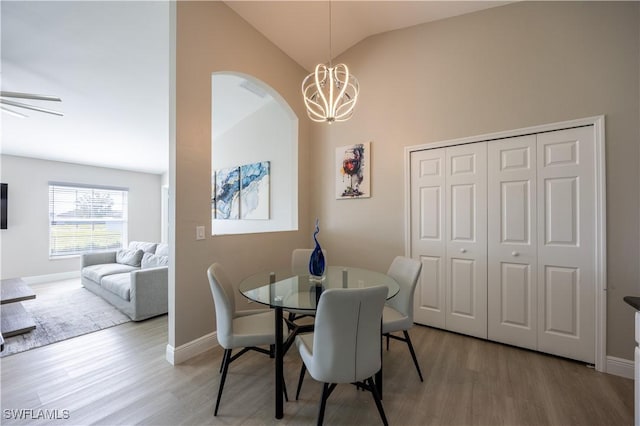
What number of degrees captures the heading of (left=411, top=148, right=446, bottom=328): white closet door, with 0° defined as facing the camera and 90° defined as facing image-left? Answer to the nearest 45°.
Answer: approximately 45°

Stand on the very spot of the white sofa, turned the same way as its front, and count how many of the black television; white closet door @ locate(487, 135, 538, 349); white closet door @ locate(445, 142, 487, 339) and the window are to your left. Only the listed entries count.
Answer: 2

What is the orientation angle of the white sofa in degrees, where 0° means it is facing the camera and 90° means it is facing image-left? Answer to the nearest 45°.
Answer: approximately 45°

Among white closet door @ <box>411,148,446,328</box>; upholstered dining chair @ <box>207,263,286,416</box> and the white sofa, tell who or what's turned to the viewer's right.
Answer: the upholstered dining chair

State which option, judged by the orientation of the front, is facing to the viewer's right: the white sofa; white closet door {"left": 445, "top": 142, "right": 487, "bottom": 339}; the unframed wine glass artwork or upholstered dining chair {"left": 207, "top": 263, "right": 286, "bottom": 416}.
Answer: the upholstered dining chair

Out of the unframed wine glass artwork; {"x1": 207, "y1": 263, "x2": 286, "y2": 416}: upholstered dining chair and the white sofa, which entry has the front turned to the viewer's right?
the upholstered dining chair

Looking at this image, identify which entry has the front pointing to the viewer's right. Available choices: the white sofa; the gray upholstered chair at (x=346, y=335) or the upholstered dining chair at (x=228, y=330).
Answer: the upholstered dining chair

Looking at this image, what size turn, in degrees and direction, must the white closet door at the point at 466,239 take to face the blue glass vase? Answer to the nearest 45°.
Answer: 0° — it already faces it

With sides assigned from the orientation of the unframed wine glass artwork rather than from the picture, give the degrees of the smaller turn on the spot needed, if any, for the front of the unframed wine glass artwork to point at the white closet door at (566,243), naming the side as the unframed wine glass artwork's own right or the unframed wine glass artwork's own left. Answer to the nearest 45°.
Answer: approximately 90° to the unframed wine glass artwork's own left

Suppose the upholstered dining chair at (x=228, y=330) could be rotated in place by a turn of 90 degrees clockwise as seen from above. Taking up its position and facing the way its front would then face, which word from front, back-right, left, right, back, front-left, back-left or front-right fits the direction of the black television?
back-right

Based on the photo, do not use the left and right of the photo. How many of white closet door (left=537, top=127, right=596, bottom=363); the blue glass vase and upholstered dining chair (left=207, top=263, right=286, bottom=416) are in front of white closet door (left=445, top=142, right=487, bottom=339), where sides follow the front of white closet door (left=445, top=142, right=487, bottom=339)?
2

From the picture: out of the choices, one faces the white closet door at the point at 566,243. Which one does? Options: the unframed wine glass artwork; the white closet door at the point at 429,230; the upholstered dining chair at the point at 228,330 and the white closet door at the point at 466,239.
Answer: the upholstered dining chair

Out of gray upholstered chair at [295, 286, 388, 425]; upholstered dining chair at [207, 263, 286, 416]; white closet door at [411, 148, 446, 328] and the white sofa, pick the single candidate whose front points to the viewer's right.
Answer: the upholstered dining chair

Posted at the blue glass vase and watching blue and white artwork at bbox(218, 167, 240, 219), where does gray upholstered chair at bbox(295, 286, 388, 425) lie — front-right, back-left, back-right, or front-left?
back-left

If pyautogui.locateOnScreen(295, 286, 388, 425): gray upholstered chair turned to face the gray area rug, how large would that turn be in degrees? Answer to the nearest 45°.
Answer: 0° — it already faces it
